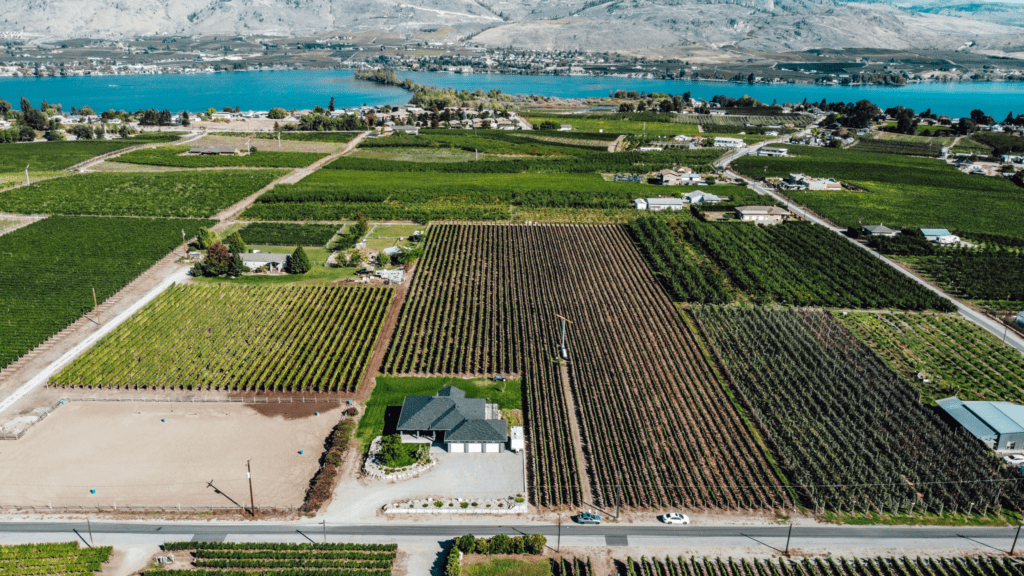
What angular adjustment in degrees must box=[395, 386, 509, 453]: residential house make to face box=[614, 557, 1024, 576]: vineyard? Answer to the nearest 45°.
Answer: approximately 45° to its left

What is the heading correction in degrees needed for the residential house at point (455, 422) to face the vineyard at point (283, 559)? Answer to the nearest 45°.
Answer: approximately 45° to its right

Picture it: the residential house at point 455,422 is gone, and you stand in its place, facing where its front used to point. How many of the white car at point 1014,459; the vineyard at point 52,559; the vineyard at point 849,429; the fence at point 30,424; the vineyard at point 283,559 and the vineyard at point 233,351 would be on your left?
2

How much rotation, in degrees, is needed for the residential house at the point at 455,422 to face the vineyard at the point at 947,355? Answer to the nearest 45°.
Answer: approximately 90° to its left

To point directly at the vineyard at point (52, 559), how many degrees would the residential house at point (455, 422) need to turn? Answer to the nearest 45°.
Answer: approximately 45° to its right

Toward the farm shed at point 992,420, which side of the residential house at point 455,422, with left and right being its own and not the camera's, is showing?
left

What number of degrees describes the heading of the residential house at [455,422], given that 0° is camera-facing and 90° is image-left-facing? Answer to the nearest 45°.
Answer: approximately 0°

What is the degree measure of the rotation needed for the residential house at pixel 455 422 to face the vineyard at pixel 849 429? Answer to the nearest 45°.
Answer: approximately 90° to its left

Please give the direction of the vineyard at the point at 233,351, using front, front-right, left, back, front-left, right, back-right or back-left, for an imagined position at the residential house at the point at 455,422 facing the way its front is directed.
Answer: back-right
